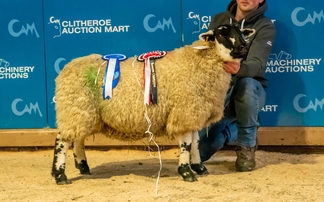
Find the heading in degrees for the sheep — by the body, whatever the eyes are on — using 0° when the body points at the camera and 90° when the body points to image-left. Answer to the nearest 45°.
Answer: approximately 270°

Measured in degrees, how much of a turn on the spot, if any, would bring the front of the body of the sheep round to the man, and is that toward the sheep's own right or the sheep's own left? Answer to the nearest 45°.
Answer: approximately 45° to the sheep's own left
